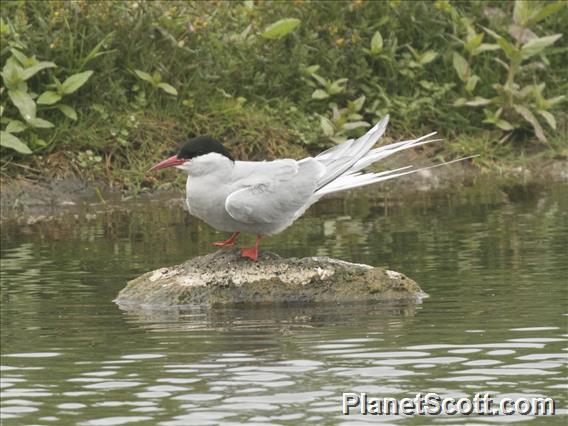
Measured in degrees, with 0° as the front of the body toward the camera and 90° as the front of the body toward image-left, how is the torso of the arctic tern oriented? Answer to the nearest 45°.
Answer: approximately 90°
